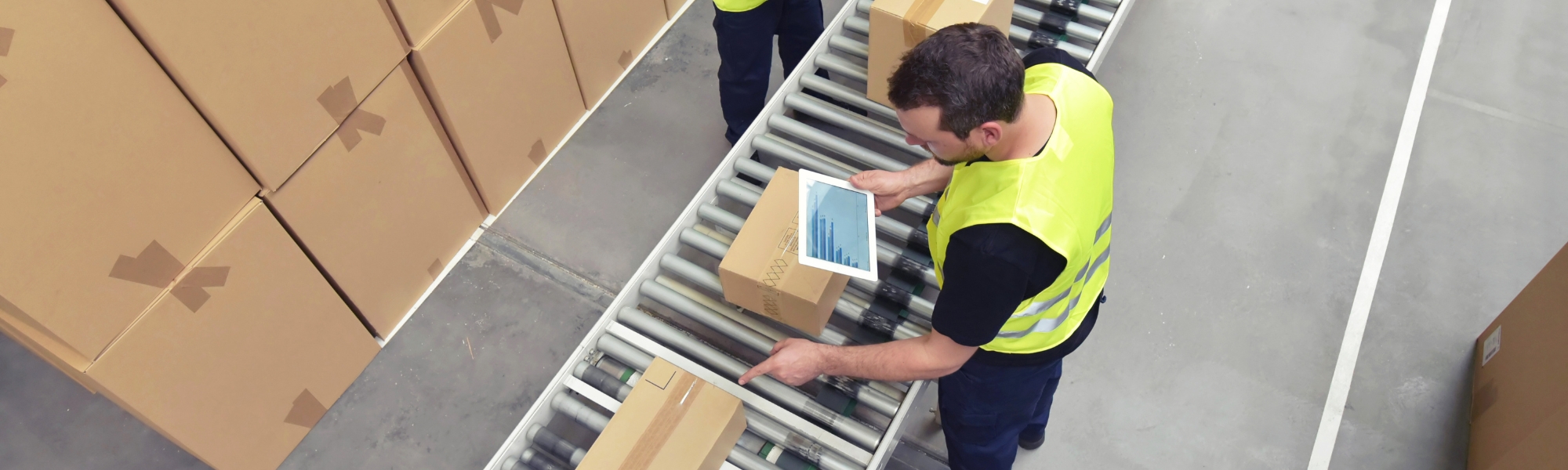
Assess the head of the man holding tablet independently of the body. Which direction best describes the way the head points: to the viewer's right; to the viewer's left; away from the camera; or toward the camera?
to the viewer's left

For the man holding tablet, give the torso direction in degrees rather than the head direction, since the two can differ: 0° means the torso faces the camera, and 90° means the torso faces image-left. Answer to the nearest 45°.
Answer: approximately 90°

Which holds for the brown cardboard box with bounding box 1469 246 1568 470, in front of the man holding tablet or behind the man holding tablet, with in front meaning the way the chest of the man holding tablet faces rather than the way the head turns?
behind

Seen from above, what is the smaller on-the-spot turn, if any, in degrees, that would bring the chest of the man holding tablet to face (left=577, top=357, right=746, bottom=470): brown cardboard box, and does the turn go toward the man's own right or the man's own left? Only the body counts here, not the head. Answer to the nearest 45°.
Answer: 0° — they already face it

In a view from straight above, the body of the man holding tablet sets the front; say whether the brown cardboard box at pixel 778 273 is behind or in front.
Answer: in front

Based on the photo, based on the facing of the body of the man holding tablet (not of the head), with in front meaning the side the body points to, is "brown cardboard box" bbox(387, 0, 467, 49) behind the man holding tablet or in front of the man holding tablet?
in front

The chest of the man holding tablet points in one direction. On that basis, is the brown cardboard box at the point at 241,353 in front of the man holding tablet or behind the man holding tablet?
in front
